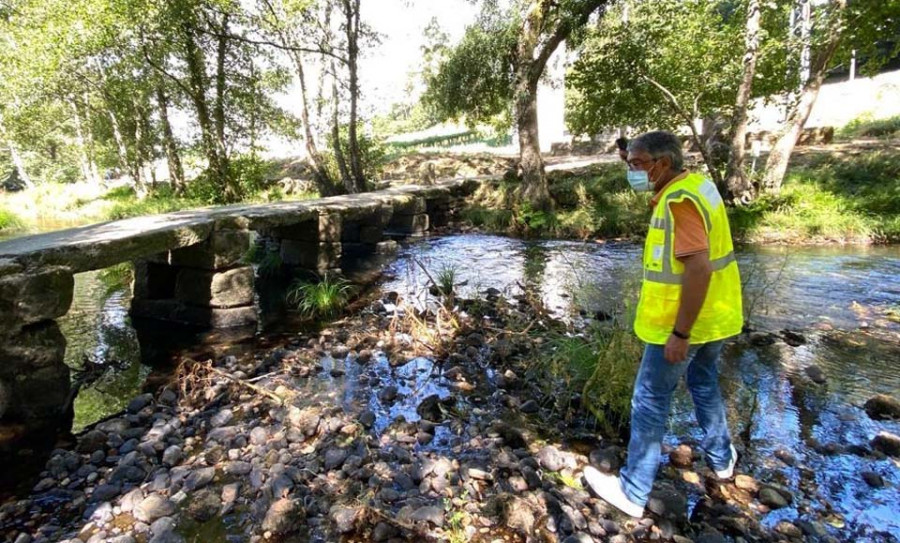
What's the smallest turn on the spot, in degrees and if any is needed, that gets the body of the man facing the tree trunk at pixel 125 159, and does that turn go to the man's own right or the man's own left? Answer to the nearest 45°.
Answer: approximately 45° to the man's own right

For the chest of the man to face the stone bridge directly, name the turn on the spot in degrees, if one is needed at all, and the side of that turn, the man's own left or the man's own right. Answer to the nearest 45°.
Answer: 0° — they already face it

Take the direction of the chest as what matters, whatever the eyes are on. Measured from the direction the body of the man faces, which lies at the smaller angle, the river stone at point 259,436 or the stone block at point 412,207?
the river stone

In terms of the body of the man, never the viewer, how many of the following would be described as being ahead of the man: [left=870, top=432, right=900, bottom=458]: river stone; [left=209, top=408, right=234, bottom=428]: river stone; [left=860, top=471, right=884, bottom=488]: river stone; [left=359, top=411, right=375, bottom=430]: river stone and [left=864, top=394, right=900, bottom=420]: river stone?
2

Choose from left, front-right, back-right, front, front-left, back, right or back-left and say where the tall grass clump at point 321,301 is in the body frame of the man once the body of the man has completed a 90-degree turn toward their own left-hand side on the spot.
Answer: back-right

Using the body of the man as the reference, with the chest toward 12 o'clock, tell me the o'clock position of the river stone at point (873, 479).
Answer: The river stone is roughly at 5 o'clock from the man.

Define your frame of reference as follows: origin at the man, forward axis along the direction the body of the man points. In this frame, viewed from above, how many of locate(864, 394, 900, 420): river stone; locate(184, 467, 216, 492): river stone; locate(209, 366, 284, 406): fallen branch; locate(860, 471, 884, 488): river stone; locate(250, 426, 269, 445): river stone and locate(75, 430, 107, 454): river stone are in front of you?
4

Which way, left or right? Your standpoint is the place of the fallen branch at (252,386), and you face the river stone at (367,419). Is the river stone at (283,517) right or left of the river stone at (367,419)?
right

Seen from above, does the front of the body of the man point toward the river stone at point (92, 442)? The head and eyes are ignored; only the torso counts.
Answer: yes

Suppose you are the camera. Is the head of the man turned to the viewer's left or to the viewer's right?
to the viewer's left

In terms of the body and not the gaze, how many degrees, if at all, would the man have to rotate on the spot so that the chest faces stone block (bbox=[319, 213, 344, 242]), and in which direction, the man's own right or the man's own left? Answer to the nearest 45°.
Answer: approximately 45° to the man's own right

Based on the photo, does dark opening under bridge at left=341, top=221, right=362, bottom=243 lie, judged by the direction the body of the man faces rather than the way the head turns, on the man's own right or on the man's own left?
on the man's own right

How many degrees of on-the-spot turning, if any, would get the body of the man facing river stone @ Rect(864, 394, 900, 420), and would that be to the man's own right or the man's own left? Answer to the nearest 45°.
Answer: approximately 135° to the man's own right

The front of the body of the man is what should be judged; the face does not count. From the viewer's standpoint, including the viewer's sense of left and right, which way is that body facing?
facing to the left of the viewer

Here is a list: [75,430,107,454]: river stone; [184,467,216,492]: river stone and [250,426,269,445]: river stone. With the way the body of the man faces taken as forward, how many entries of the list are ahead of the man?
3

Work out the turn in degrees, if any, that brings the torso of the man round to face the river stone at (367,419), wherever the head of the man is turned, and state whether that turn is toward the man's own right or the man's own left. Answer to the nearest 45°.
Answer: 0° — they already face it

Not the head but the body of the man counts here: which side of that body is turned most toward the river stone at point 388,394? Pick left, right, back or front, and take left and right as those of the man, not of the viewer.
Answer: front
